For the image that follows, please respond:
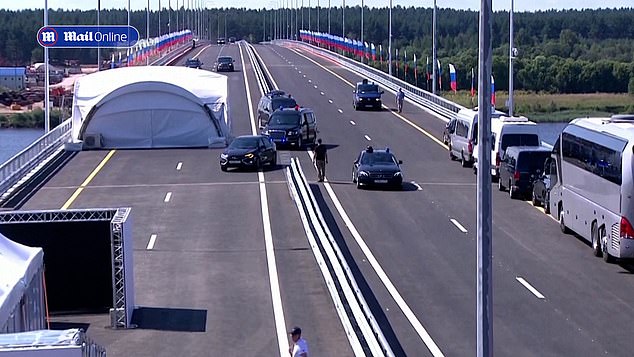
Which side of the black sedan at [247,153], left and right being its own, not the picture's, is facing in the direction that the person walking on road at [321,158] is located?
left

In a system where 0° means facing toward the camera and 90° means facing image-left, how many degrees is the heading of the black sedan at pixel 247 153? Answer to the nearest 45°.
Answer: approximately 45°

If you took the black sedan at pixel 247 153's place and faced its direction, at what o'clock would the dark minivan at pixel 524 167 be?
The dark minivan is roughly at 9 o'clock from the black sedan.

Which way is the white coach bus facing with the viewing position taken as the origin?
facing away from the viewer and to the left of the viewer

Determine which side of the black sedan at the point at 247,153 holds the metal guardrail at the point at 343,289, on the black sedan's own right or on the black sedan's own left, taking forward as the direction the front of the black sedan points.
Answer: on the black sedan's own left

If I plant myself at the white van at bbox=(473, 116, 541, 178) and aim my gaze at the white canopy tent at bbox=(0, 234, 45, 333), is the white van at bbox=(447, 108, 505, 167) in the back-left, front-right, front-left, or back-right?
back-right
